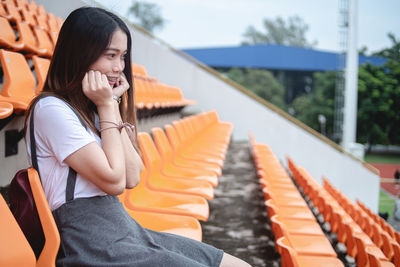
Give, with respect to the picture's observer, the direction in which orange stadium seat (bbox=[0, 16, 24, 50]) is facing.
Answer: facing the viewer and to the right of the viewer

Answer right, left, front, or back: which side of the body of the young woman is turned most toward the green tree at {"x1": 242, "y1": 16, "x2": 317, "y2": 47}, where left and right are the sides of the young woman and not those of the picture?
left

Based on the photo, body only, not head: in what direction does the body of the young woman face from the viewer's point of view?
to the viewer's right

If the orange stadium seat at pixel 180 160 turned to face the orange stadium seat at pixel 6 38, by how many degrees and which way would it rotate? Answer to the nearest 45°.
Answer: approximately 180°

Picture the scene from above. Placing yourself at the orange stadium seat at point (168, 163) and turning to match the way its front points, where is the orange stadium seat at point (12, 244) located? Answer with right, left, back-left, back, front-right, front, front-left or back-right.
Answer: right

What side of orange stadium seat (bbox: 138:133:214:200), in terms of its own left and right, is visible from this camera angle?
right

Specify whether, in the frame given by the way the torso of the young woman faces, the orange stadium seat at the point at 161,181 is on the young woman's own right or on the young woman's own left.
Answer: on the young woman's own left

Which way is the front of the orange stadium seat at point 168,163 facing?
to the viewer's right

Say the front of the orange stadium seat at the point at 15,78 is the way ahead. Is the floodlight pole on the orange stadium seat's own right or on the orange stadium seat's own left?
on the orange stadium seat's own left

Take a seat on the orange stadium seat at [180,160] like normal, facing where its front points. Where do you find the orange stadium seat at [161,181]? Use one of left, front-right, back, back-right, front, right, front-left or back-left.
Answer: right
